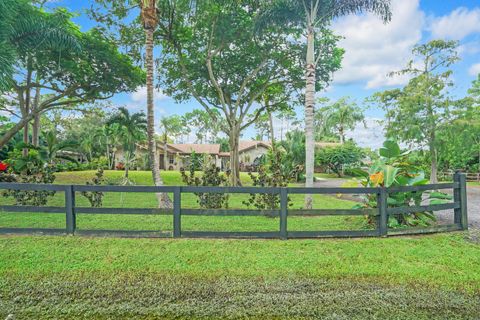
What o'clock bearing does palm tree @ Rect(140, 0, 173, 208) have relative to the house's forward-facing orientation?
The palm tree is roughly at 12 o'clock from the house.

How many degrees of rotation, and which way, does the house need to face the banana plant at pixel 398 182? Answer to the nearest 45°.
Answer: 0° — it already faces it

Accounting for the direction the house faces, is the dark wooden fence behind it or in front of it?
in front

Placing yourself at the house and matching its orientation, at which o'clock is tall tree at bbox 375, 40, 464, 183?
The tall tree is roughly at 11 o'clock from the house.

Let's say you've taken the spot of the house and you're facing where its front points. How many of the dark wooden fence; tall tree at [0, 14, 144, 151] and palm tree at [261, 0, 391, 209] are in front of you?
3

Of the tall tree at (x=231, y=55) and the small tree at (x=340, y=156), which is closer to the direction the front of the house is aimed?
the tall tree

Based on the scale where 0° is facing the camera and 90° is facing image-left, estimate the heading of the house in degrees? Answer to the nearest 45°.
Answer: approximately 0°

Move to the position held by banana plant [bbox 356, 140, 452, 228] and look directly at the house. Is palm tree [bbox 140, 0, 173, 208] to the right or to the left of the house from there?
left

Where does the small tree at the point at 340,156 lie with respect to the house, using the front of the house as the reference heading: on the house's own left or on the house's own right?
on the house's own left

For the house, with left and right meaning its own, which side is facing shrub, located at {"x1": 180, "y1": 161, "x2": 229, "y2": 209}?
front

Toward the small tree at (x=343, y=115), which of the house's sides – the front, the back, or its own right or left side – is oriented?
left
